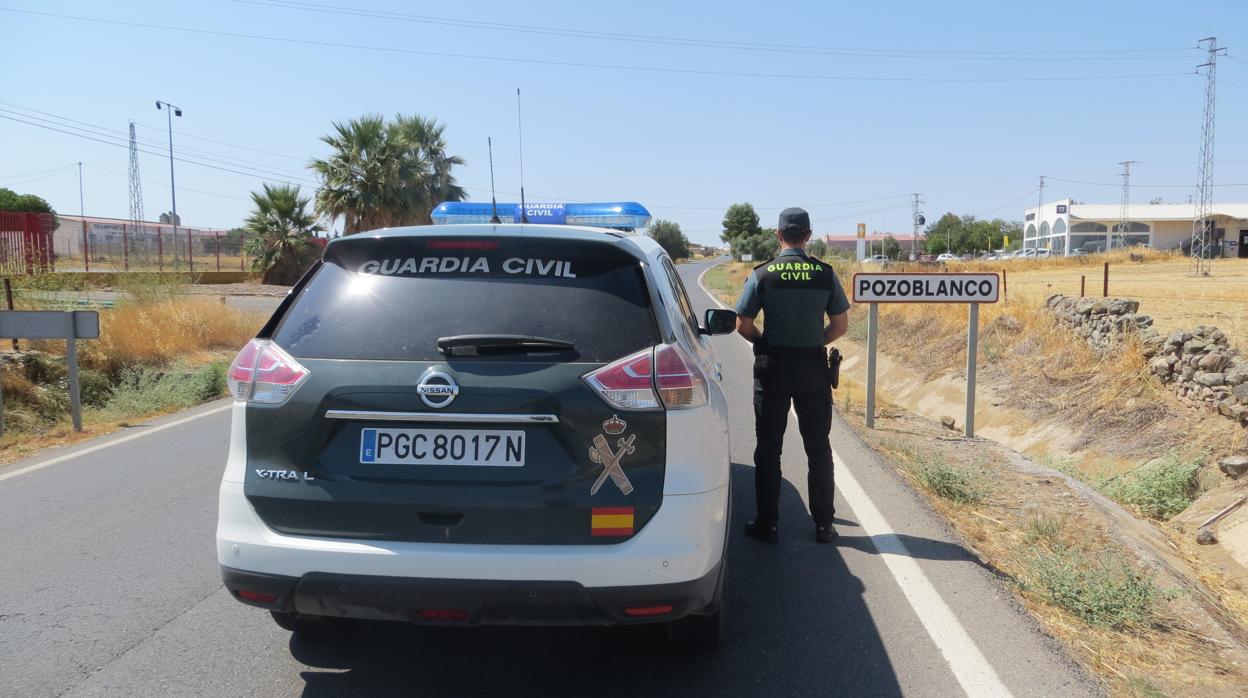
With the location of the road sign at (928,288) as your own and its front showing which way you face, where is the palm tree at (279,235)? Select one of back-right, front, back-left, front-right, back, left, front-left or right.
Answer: back-right

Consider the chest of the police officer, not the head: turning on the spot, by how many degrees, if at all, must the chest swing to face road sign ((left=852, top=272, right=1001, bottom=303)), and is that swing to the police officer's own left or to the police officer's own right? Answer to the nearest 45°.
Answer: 0° — they already face it

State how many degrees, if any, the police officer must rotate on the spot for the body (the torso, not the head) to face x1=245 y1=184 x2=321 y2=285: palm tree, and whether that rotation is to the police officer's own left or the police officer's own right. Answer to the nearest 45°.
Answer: approximately 45° to the police officer's own left

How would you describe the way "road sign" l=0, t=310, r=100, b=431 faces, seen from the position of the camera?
facing away from the viewer

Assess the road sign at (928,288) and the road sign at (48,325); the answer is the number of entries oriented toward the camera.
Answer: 1

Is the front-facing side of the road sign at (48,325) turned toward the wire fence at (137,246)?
yes

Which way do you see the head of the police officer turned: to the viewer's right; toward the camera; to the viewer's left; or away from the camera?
away from the camera

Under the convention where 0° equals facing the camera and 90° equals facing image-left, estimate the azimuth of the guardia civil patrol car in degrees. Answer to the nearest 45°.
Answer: approximately 180°

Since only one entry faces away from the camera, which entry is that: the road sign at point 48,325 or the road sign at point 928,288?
the road sign at point 48,325

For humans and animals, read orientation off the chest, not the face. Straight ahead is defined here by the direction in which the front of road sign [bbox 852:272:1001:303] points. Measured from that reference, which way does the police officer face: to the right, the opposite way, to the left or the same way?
the opposite way

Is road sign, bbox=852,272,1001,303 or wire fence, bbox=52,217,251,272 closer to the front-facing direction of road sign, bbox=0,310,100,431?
the wire fence

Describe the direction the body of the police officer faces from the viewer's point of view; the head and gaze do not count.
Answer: away from the camera

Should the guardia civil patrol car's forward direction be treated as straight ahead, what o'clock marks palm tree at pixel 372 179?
The palm tree is roughly at 12 o'clock from the guardia civil patrol car.

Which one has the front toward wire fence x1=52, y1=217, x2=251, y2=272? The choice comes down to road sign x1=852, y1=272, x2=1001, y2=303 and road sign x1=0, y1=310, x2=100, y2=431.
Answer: road sign x1=0, y1=310, x2=100, y2=431

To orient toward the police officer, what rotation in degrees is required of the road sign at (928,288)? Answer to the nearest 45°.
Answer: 0° — it already faces them
